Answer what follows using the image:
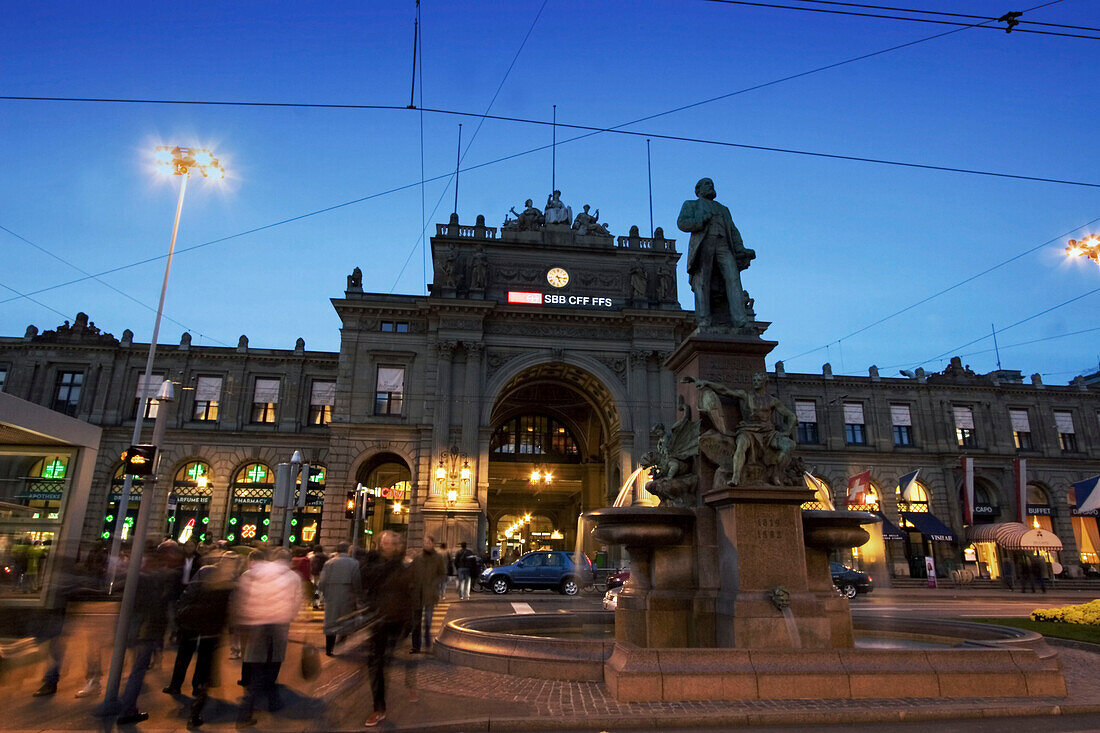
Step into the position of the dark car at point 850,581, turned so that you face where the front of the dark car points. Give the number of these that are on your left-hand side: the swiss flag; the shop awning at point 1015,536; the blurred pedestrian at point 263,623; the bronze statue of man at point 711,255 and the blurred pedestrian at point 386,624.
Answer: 3

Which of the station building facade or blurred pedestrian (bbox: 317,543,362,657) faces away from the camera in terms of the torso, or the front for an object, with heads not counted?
the blurred pedestrian

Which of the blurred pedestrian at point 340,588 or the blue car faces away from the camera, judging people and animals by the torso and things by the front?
the blurred pedestrian

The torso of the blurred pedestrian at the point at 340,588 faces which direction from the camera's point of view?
away from the camera

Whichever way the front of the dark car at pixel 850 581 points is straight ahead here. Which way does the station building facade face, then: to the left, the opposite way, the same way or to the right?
to the left

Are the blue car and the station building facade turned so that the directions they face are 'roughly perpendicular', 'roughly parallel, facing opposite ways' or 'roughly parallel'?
roughly perpendicular

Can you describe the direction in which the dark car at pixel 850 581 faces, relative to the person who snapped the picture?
facing to the left of the viewer

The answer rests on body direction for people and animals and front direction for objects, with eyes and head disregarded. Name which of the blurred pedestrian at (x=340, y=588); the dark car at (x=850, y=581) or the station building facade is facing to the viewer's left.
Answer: the dark car

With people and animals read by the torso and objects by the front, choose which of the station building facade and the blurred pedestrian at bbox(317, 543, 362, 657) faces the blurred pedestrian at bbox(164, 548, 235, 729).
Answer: the station building facade

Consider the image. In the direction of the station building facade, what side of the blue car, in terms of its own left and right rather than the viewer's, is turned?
right

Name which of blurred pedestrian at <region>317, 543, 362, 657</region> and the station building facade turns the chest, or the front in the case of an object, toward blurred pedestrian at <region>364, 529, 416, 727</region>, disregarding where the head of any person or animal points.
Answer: the station building facade

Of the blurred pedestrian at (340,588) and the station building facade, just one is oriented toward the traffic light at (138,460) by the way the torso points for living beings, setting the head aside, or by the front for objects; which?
the station building facade
